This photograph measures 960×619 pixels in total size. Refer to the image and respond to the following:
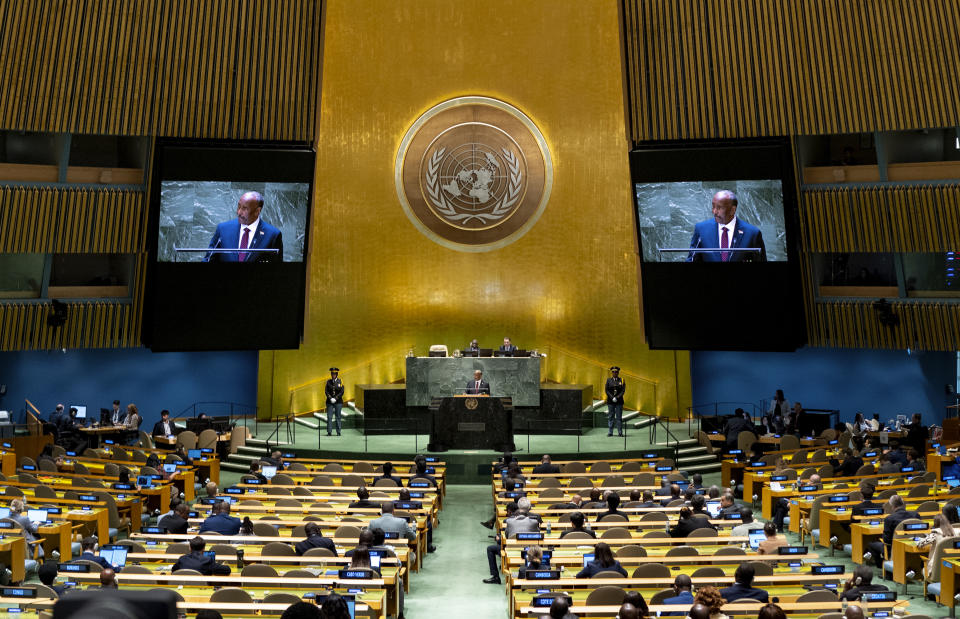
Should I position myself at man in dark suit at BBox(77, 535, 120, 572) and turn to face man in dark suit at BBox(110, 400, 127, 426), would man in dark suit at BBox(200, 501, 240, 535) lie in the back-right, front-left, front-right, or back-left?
front-right

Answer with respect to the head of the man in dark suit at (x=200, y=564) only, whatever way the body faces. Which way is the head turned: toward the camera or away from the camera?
away from the camera

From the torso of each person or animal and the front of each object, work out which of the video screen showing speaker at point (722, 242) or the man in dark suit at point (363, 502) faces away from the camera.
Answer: the man in dark suit

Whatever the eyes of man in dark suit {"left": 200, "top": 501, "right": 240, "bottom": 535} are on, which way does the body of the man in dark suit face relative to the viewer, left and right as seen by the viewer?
facing away from the viewer

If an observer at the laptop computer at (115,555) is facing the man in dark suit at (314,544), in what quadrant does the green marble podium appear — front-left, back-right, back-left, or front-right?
front-left

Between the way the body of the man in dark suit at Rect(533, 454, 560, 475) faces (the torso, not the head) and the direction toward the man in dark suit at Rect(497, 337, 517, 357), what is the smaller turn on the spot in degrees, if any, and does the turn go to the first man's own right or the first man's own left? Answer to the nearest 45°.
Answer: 0° — they already face them

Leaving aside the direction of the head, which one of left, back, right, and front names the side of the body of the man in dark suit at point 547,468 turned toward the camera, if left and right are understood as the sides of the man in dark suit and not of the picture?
back

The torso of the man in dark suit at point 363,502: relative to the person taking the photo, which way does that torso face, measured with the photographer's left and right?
facing away from the viewer

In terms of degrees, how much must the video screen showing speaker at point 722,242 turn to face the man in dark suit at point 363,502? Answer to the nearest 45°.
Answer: approximately 45° to its right

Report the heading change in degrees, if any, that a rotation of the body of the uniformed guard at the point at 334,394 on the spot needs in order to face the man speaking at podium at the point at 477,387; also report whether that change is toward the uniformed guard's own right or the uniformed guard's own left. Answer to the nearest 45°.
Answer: approximately 45° to the uniformed guard's own left

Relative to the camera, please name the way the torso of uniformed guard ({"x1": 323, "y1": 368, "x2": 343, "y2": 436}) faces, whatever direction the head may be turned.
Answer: toward the camera

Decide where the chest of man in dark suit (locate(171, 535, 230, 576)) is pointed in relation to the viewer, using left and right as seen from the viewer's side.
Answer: facing away from the viewer
